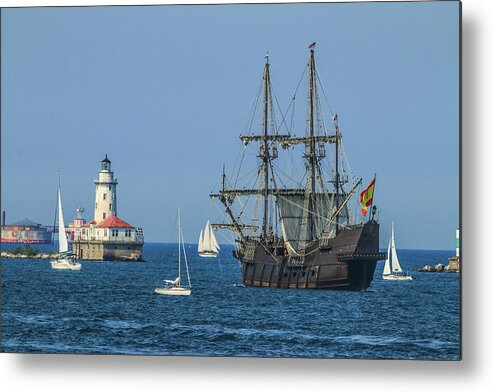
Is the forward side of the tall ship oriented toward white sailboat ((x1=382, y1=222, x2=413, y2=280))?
no

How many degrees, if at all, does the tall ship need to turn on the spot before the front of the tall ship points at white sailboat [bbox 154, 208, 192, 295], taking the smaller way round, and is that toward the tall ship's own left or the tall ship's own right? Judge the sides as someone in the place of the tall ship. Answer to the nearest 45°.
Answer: approximately 90° to the tall ship's own left

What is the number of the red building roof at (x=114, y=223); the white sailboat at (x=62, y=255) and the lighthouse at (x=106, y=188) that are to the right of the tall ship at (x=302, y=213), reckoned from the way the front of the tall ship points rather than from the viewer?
0

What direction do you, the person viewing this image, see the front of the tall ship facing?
facing away from the viewer and to the left of the viewer

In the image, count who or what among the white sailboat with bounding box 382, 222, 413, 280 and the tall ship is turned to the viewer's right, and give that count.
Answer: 0

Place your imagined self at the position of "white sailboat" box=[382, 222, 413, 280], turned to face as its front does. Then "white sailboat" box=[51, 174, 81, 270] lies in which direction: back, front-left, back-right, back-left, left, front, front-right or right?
front

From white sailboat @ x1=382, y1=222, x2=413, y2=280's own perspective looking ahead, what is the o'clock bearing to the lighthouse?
The lighthouse is roughly at 2 o'clock from the white sailboat.

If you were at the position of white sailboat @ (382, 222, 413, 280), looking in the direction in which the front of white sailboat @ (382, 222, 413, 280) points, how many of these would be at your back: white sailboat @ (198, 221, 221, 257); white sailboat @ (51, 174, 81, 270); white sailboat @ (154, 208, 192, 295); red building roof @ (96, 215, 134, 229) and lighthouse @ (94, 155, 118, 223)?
0

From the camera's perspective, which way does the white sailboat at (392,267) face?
to the viewer's left
